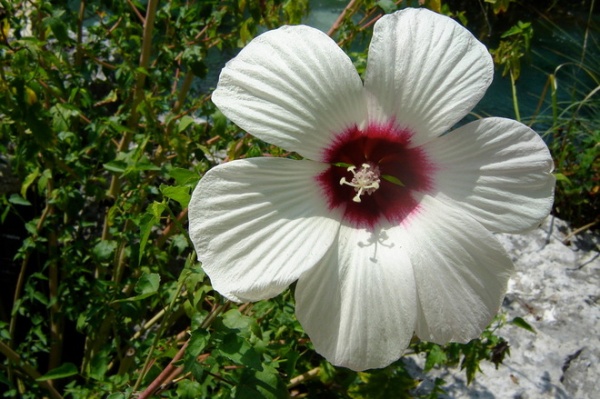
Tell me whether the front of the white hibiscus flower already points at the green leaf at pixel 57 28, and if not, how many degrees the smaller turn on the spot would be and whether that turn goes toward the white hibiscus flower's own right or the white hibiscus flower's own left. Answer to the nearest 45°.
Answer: approximately 135° to the white hibiscus flower's own right

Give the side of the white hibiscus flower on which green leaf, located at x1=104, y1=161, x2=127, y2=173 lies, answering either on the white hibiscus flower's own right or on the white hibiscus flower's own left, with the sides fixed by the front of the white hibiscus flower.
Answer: on the white hibiscus flower's own right

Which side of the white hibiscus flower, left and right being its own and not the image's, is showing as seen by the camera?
front

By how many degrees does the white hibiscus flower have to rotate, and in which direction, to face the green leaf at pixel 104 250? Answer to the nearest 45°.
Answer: approximately 135° to its right

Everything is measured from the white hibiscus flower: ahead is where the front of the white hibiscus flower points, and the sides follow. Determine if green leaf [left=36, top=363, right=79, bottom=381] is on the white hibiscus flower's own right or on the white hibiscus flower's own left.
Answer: on the white hibiscus flower's own right
